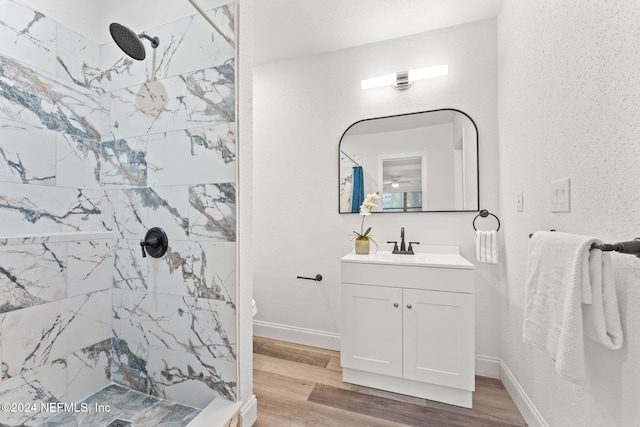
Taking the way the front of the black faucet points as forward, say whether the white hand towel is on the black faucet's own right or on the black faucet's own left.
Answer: on the black faucet's own left

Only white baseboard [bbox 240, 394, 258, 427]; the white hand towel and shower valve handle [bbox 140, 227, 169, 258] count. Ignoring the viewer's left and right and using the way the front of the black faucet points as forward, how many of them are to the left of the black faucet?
1

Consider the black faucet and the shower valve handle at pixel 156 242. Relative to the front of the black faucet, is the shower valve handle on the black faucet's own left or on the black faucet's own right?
on the black faucet's own right

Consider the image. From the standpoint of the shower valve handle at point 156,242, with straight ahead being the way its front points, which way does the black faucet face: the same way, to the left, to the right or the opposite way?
the same way

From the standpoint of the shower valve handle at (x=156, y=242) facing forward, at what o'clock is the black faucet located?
The black faucet is roughly at 8 o'clock from the shower valve handle.

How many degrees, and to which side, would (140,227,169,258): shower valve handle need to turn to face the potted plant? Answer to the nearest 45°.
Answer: approximately 135° to its left

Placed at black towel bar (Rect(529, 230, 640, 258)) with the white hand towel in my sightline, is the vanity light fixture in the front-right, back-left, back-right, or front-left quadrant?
front-left

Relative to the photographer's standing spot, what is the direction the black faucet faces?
facing the viewer

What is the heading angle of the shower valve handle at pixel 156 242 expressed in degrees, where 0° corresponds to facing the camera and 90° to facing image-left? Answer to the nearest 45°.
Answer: approximately 45°

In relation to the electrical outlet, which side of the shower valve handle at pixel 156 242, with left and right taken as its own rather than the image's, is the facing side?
left

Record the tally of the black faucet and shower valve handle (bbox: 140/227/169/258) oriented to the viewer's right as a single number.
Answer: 0
